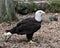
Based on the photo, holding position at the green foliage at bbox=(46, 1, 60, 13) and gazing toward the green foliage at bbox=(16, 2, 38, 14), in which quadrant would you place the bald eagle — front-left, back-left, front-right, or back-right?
front-left

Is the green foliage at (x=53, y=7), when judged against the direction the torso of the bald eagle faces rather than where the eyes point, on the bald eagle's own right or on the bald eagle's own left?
on the bald eagle's own left

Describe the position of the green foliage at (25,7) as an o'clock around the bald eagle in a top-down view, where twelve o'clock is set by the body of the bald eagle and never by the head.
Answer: The green foliage is roughly at 9 o'clock from the bald eagle.

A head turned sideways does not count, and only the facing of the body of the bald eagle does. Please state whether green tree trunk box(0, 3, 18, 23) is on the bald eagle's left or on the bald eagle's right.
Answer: on the bald eagle's left

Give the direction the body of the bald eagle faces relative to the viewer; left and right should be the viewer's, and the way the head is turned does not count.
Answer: facing to the right of the viewer

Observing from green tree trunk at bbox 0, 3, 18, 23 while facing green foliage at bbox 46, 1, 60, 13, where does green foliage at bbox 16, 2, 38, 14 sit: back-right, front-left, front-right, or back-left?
front-left
